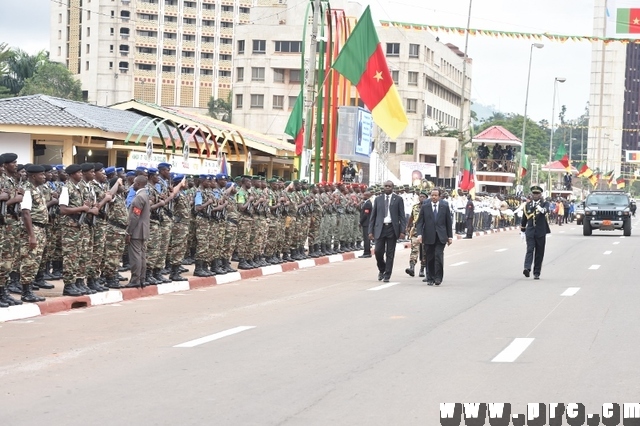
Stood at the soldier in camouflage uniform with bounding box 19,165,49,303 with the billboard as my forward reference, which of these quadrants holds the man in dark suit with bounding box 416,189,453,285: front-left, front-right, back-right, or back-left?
front-right

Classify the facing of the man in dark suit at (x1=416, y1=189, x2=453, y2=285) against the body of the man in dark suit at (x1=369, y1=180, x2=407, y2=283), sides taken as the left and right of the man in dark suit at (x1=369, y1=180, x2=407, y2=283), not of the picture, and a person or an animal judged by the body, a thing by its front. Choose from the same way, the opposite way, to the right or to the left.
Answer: the same way

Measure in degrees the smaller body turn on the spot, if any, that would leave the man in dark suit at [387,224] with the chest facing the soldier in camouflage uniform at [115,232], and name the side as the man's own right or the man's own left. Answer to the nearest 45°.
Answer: approximately 45° to the man's own right

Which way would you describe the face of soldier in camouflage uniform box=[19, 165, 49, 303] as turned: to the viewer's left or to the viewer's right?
to the viewer's right

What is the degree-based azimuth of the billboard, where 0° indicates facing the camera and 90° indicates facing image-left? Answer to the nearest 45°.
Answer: approximately 315°

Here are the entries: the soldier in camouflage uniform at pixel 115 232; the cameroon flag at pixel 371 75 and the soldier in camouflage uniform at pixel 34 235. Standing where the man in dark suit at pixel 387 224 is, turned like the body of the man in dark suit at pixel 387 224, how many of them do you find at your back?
1

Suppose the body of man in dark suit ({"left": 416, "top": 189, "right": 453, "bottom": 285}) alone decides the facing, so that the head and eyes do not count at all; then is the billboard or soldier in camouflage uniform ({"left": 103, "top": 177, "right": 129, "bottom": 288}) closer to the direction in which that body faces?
the soldier in camouflage uniform

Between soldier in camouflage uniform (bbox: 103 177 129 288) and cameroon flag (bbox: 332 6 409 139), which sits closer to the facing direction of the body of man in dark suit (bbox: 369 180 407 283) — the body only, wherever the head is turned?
the soldier in camouflage uniform

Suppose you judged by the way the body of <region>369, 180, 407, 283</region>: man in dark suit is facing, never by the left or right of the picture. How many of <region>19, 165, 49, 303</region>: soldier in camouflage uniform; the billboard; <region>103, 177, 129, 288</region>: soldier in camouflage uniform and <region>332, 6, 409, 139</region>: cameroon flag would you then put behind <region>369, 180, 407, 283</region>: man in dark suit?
2

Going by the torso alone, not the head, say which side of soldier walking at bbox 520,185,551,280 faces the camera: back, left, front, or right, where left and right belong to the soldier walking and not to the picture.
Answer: front

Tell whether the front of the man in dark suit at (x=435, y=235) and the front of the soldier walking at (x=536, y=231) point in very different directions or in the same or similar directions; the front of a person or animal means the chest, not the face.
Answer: same or similar directions

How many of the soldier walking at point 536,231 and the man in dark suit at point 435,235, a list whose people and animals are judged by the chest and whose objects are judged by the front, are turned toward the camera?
2
